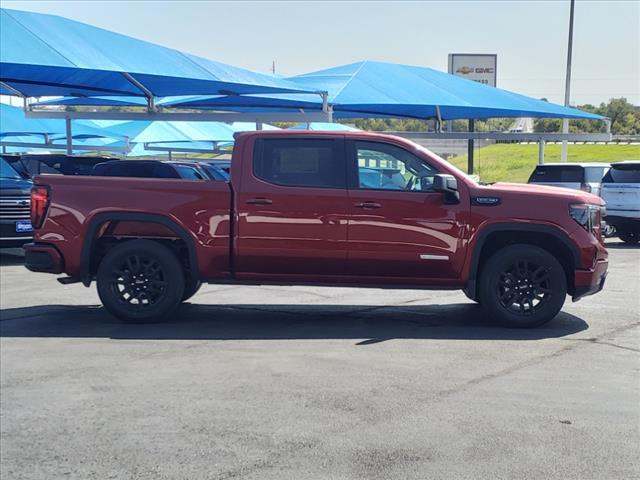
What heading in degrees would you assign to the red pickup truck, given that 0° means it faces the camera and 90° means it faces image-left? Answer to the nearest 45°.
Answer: approximately 270°

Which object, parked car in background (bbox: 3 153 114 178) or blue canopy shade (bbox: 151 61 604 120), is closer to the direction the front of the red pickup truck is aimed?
the blue canopy shade

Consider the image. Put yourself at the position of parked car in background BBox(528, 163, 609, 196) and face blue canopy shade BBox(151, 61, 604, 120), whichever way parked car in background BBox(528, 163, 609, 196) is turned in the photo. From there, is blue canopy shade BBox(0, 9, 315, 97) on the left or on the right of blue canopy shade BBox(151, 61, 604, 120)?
left

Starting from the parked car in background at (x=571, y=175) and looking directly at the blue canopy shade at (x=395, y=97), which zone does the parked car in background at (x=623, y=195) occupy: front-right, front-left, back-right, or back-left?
back-left

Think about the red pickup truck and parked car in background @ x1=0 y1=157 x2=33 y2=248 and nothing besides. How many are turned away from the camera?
0

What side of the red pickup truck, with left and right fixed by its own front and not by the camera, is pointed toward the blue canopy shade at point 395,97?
left

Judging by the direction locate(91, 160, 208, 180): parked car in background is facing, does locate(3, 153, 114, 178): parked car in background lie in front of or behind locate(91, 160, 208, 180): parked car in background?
behind

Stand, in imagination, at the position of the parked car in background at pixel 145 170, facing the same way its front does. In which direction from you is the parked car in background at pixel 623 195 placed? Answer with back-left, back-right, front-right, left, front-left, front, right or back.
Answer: front-left

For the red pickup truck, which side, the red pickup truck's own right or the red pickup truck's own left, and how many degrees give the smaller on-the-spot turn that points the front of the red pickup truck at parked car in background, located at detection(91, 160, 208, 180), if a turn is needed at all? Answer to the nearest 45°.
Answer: approximately 135° to the red pickup truck's own left

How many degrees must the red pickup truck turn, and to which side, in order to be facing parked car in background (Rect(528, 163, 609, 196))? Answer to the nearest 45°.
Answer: approximately 45° to its left

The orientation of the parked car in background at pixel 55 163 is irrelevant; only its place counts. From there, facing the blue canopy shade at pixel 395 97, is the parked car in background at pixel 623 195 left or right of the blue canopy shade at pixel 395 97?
right
